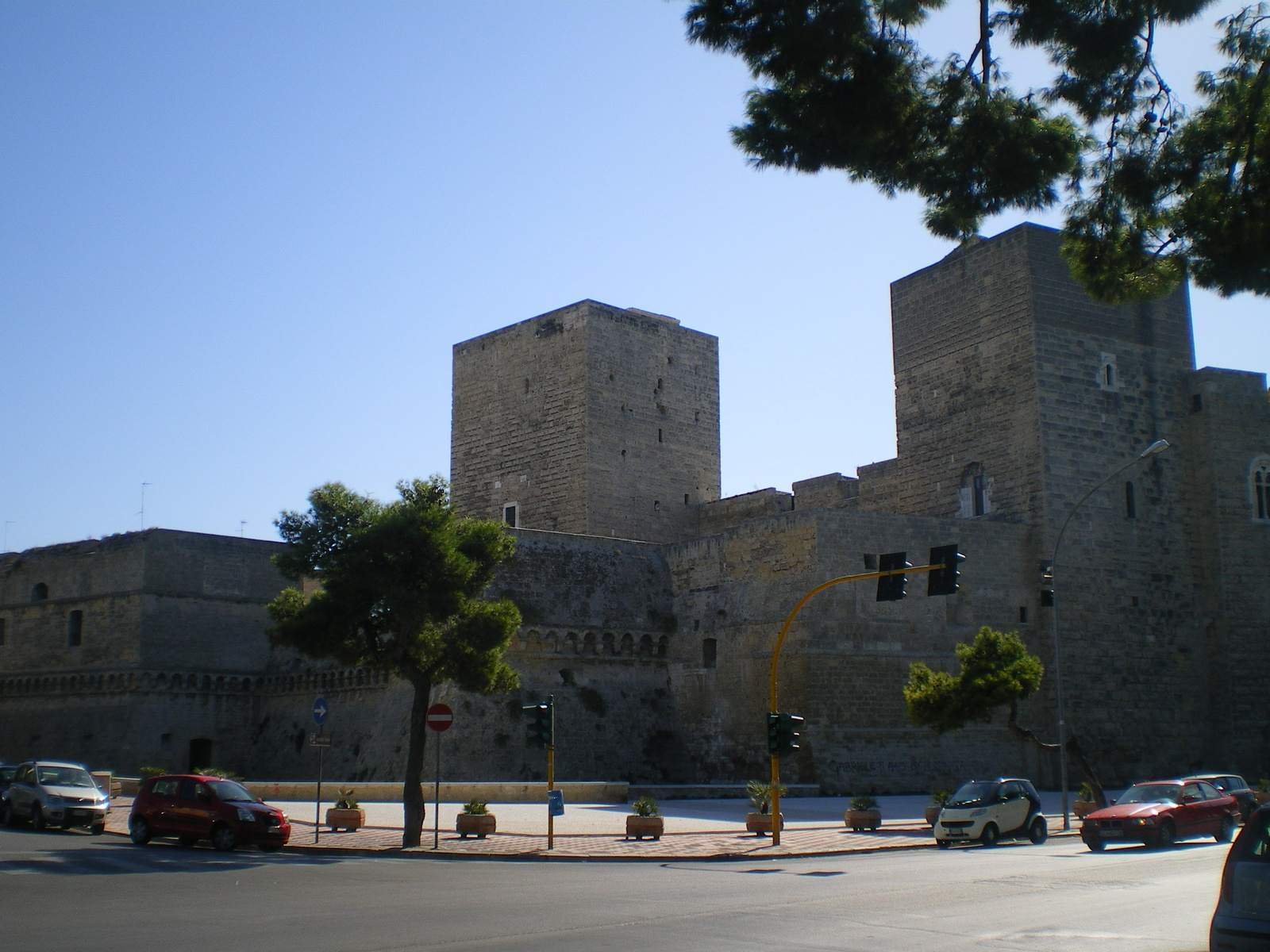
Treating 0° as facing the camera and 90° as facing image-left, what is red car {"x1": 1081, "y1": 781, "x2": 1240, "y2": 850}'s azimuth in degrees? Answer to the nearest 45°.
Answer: approximately 45°

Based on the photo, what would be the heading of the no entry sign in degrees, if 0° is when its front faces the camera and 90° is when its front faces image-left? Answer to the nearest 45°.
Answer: approximately 0°

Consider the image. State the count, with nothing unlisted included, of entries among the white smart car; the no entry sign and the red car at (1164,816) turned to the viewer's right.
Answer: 0

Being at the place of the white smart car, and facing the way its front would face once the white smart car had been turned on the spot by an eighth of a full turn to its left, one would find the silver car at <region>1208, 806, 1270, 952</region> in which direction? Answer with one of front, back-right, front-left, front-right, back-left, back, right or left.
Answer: front

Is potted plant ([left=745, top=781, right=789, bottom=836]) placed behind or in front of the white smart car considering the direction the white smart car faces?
in front

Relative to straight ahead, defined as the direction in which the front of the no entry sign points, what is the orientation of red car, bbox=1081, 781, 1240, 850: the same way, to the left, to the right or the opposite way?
to the right

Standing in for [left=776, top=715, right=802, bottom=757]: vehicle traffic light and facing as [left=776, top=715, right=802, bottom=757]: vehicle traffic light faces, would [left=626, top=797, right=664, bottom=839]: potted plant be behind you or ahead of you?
behind
